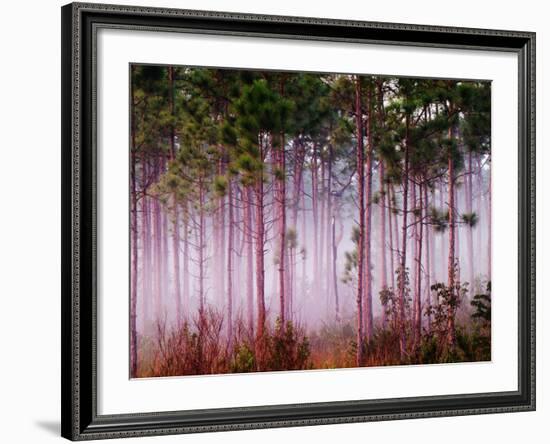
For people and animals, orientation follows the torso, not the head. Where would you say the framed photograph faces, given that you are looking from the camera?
facing the viewer and to the right of the viewer
